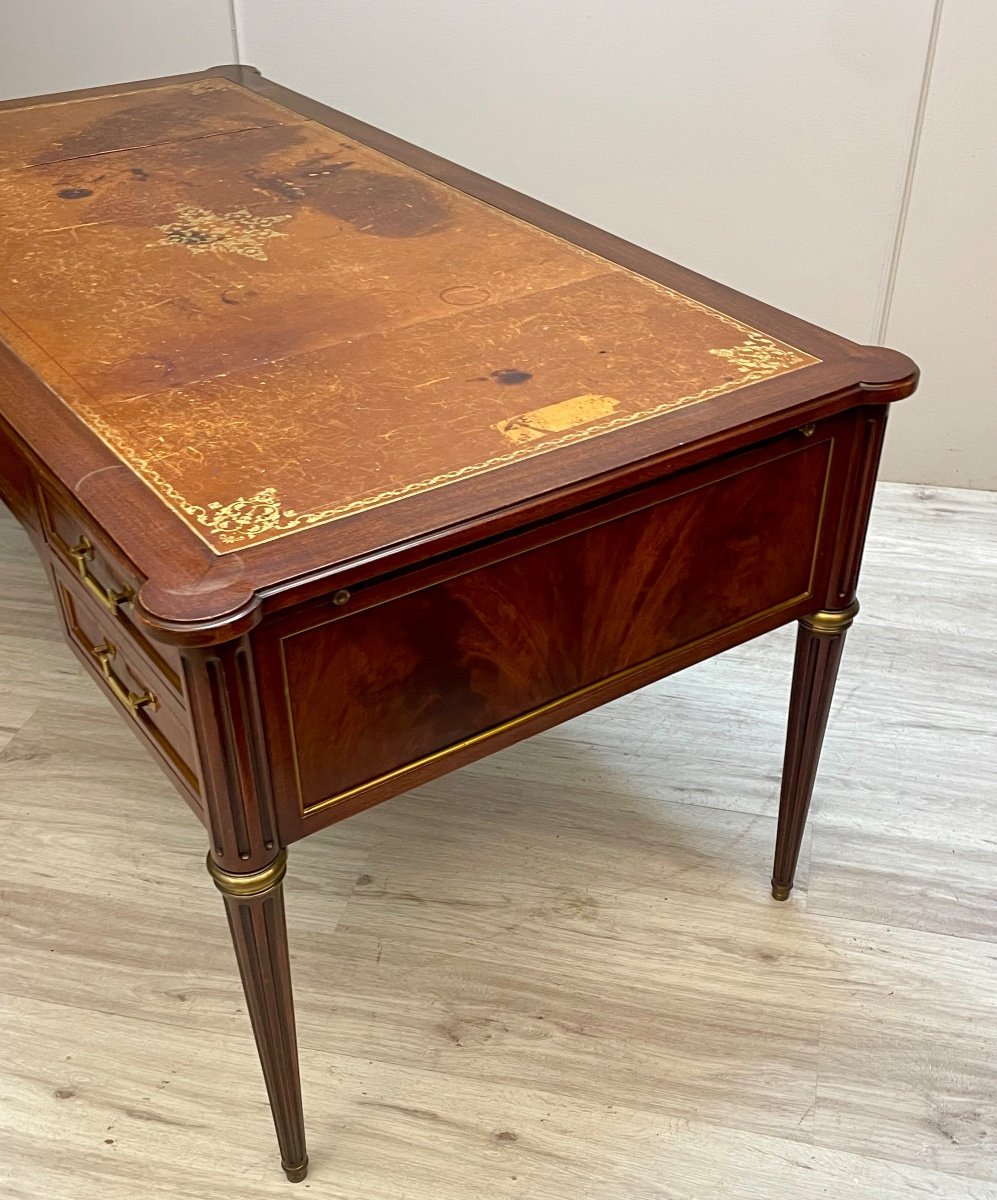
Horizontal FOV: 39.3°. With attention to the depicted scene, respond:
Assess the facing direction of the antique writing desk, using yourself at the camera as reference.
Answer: facing the viewer and to the left of the viewer
